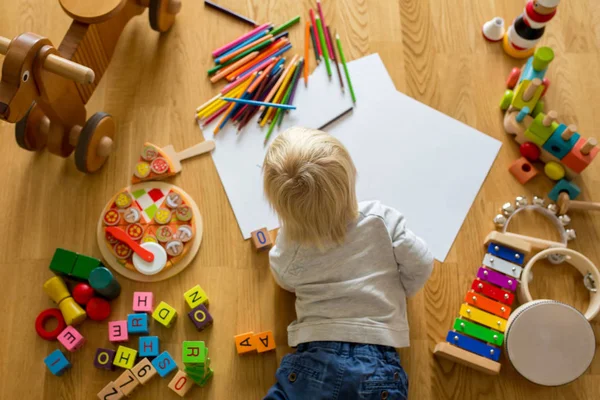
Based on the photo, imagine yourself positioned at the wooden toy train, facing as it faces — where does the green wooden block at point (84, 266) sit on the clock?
The green wooden block is roughly at 8 o'clock from the wooden toy train.

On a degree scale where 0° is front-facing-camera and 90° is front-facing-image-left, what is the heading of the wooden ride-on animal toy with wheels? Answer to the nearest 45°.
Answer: approximately 45°

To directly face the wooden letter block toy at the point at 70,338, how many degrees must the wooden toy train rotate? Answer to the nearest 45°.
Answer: approximately 135° to its left

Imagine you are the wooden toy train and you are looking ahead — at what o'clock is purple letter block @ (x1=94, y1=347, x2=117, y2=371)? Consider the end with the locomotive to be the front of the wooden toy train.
The purple letter block is roughly at 8 o'clock from the wooden toy train.

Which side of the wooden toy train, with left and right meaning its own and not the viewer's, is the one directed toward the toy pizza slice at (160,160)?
left

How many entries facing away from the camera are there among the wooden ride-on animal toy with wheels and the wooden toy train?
1

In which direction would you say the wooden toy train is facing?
away from the camera

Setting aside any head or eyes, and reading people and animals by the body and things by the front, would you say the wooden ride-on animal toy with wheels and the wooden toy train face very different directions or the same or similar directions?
very different directions

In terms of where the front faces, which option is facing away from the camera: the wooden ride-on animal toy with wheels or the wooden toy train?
the wooden toy train
